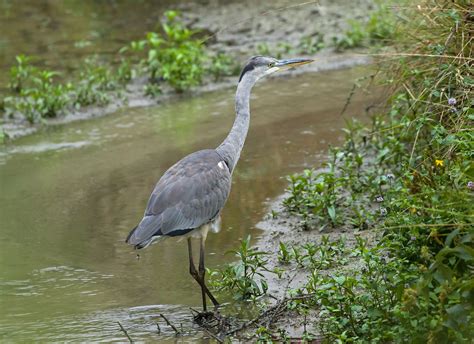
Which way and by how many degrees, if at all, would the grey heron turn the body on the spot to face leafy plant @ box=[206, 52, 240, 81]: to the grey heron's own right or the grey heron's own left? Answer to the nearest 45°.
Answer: approximately 90° to the grey heron's own left

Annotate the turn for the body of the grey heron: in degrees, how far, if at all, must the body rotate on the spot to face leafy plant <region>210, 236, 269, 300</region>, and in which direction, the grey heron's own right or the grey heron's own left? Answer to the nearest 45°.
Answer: approximately 45° to the grey heron's own right

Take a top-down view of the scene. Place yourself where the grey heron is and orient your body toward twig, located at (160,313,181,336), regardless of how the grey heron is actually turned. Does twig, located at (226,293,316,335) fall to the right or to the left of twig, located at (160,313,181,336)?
left

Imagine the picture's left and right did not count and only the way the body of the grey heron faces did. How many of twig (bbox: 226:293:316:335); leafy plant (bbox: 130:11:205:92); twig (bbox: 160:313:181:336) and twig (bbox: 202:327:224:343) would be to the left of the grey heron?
1

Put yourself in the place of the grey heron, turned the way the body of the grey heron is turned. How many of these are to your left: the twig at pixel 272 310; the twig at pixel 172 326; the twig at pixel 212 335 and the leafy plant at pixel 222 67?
1

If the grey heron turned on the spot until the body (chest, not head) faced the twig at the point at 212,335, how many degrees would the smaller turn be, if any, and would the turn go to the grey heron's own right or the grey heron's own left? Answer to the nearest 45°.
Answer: approximately 90° to the grey heron's own right

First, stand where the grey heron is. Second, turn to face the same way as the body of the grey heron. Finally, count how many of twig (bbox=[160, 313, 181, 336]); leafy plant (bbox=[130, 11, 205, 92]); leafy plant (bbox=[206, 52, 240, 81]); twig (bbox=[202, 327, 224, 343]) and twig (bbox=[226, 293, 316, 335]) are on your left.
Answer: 2

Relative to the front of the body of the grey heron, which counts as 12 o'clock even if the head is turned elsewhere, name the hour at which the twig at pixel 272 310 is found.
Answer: The twig is roughly at 2 o'clock from the grey heron.

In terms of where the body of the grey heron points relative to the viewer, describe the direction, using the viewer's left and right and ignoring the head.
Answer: facing to the right of the viewer

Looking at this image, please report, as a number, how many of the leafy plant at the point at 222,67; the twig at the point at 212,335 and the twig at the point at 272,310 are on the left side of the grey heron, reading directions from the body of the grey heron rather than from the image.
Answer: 1
